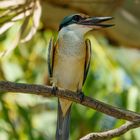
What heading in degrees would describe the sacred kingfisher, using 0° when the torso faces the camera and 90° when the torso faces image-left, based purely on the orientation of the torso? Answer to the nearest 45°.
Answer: approximately 0°
